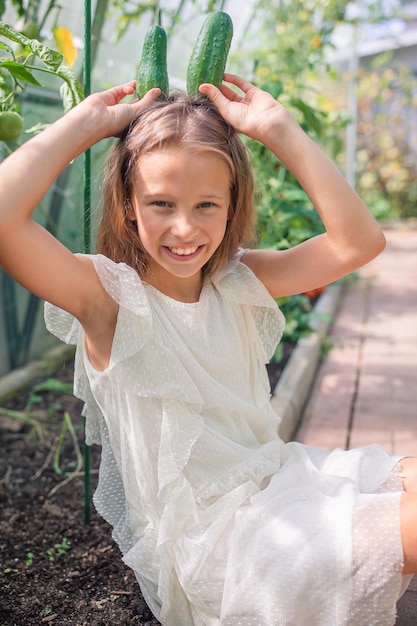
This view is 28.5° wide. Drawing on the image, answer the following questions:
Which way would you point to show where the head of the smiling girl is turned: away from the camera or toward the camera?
toward the camera

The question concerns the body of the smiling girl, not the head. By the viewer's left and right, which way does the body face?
facing the viewer and to the right of the viewer
